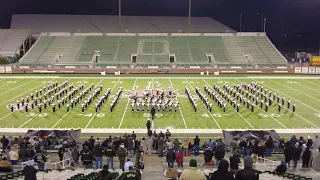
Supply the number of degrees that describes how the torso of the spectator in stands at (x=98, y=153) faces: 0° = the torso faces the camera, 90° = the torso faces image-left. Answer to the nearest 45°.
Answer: approximately 180°

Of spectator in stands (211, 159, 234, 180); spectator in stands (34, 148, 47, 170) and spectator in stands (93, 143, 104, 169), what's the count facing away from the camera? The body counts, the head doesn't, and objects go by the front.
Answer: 3

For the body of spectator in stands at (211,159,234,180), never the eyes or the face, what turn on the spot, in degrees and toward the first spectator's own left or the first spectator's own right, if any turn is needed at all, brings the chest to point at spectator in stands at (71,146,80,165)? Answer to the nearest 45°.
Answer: approximately 45° to the first spectator's own left

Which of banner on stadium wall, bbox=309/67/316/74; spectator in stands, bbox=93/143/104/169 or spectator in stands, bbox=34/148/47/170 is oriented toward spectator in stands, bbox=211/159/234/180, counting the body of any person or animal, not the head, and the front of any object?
the banner on stadium wall

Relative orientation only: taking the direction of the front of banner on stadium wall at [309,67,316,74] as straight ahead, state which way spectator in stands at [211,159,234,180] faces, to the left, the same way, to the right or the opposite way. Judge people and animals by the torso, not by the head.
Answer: the opposite way

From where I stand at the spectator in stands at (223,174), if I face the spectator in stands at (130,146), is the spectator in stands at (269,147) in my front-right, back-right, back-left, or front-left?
front-right

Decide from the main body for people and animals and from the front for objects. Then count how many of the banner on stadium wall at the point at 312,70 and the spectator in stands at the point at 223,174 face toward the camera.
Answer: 1

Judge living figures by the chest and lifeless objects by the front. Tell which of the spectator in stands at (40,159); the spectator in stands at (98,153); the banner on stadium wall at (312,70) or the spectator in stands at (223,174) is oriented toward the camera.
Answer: the banner on stadium wall

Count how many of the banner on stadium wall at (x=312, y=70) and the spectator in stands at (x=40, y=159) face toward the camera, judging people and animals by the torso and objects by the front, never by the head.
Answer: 1

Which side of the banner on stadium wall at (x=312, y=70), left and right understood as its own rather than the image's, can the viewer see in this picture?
front

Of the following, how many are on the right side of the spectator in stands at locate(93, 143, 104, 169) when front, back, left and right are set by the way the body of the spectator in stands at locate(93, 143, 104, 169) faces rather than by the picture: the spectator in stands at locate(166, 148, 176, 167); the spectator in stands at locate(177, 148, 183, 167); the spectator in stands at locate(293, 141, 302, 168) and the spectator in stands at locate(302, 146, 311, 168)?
4

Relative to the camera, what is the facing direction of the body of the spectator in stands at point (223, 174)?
away from the camera

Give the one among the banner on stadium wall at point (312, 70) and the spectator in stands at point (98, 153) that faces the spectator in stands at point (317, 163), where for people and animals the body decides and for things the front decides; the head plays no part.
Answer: the banner on stadium wall

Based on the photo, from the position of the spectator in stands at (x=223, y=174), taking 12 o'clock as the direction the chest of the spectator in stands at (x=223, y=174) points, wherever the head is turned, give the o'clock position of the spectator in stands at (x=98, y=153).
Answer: the spectator in stands at (x=98, y=153) is roughly at 11 o'clock from the spectator in stands at (x=223, y=174).

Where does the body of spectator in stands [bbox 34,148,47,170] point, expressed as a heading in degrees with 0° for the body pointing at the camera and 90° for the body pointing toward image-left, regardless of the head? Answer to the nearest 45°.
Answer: approximately 180°

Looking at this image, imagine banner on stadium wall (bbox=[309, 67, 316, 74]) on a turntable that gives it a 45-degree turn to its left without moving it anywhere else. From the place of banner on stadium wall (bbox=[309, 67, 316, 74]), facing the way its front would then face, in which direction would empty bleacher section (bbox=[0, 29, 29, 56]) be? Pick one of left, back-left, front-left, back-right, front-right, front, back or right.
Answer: back-right

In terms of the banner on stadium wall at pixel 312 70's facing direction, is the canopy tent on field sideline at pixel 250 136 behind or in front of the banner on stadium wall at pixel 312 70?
in front

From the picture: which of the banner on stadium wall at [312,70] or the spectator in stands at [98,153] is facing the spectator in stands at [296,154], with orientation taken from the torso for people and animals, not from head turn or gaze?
the banner on stadium wall
